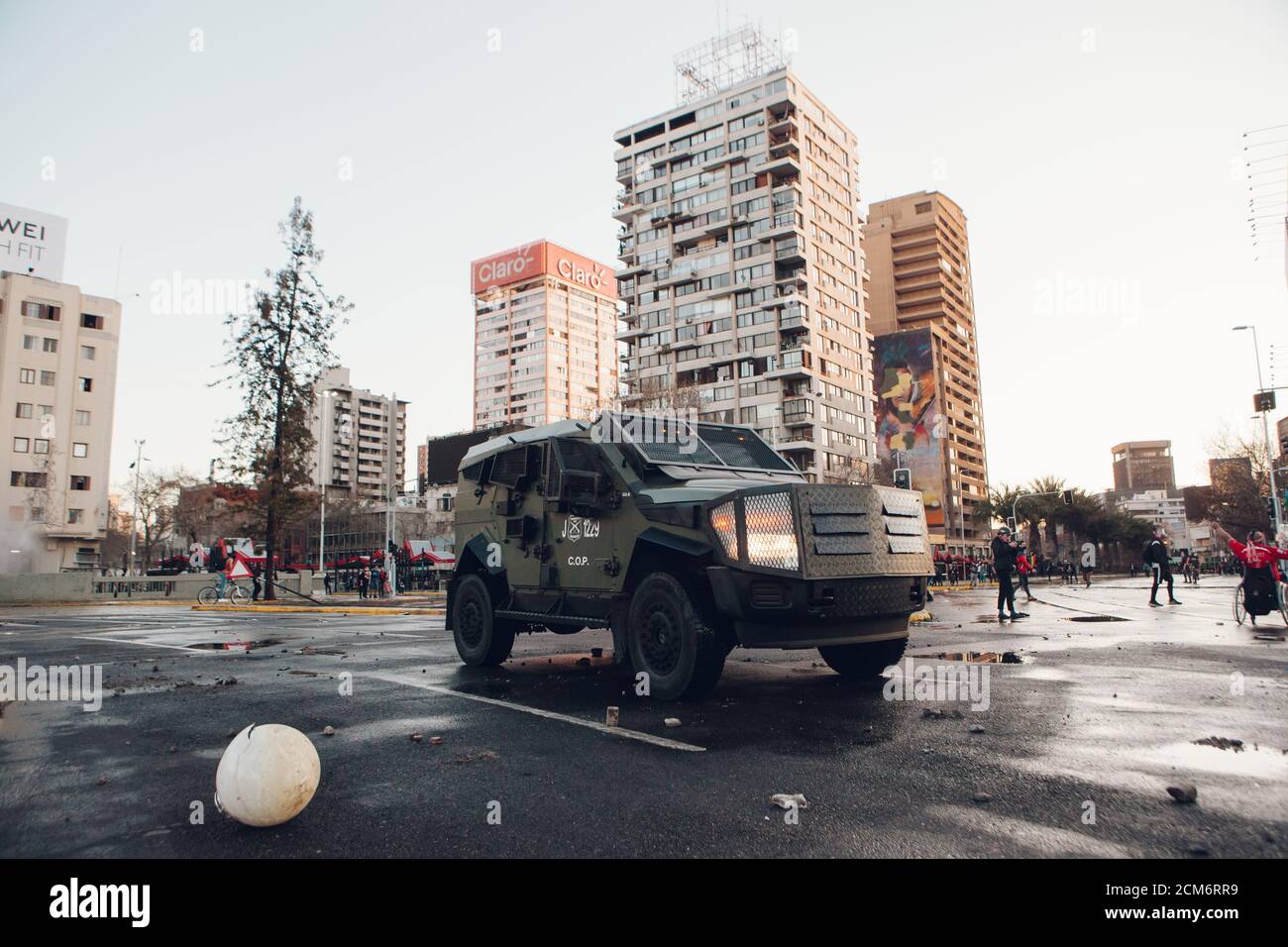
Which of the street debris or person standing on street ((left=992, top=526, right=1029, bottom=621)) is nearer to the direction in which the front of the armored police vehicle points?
the street debris

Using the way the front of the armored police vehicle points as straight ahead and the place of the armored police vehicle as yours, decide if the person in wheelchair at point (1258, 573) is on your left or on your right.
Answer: on your left

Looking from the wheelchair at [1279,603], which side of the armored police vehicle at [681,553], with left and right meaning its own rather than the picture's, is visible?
left

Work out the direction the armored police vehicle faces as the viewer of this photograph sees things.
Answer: facing the viewer and to the right of the viewer

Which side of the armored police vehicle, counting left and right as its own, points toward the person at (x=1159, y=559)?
left

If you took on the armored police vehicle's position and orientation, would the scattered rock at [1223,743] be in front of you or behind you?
in front

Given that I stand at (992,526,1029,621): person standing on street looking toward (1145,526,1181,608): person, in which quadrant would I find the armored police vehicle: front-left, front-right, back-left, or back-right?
back-right

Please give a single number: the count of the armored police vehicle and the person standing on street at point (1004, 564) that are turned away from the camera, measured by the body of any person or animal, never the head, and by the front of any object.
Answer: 0

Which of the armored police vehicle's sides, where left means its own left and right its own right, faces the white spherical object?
right
